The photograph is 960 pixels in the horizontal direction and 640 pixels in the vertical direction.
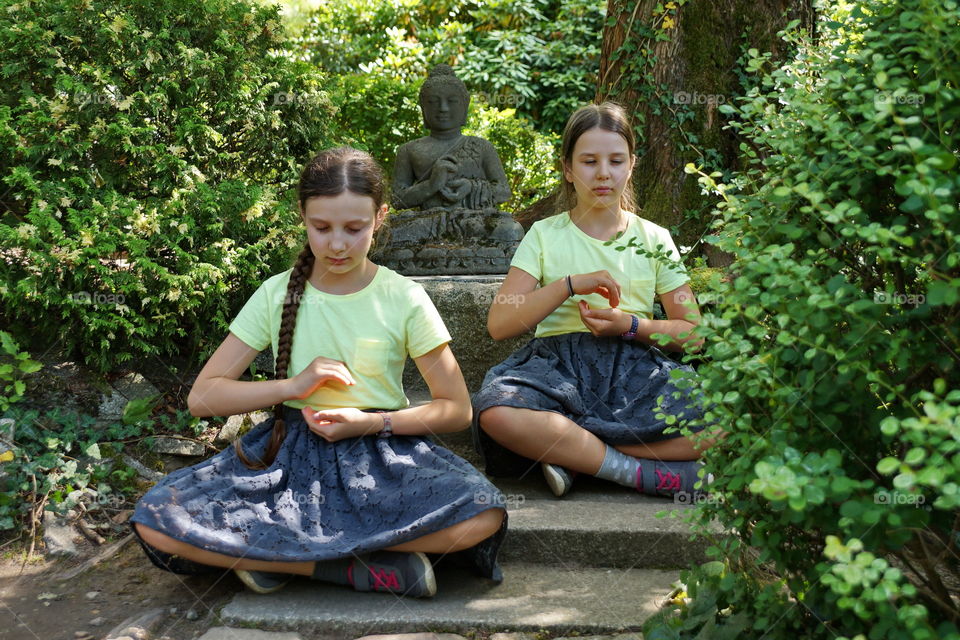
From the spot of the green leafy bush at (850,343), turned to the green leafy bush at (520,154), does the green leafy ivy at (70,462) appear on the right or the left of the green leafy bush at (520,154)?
left

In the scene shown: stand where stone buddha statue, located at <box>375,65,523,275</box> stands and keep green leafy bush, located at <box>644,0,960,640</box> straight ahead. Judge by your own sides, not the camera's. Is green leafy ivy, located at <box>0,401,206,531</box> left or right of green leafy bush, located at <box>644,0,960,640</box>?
right

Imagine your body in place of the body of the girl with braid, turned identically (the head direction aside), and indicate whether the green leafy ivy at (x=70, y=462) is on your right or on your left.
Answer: on your right

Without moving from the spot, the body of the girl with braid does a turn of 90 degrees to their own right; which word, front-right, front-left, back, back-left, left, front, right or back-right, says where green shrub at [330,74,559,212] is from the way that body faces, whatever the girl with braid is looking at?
right

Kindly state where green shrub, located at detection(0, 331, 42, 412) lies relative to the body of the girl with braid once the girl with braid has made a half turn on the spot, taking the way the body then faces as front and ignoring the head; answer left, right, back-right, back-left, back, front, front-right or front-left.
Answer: front-left

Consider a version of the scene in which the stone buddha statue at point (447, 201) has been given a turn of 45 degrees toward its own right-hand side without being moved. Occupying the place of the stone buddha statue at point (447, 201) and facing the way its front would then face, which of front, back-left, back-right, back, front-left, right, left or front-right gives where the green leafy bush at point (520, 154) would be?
back-right

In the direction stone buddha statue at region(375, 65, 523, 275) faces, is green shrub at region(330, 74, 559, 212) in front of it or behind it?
behind

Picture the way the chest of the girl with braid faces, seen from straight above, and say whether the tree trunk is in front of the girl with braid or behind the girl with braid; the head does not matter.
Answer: behind

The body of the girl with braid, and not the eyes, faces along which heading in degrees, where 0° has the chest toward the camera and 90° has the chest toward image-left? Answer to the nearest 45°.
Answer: approximately 0°

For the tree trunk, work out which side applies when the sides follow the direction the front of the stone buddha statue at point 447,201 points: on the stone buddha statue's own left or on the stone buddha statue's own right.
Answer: on the stone buddha statue's own left

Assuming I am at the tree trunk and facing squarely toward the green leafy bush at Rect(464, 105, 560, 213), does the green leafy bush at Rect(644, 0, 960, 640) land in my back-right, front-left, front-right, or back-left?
back-left

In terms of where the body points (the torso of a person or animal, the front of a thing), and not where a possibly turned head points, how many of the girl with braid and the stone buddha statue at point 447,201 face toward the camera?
2
